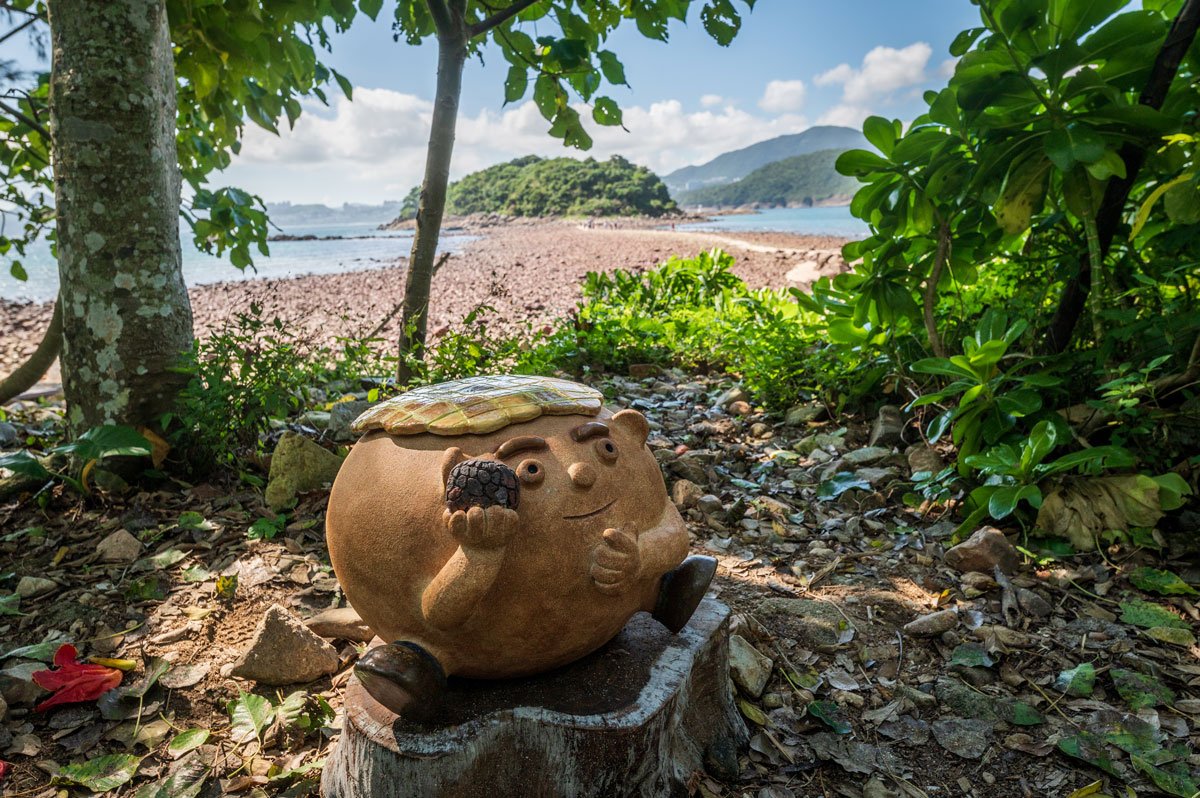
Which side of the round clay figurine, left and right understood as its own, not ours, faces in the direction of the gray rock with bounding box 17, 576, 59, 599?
back

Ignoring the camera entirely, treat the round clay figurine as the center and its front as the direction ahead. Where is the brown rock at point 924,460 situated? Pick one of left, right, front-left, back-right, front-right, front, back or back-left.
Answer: left

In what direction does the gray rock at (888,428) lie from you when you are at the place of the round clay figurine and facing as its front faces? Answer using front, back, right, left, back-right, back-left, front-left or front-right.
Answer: left

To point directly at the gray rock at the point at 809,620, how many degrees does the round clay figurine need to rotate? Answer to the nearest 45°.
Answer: approximately 90° to its left

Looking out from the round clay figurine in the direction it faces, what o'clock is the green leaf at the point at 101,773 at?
The green leaf is roughly at 5 o'clock from the round clay figurine.

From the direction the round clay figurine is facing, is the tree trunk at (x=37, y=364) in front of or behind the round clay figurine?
behind

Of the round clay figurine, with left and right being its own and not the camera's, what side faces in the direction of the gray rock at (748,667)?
left

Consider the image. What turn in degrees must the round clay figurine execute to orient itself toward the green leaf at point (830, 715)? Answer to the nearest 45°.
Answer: approximately 45° to its left

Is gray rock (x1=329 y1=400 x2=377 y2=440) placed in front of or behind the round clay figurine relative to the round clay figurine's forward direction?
behind

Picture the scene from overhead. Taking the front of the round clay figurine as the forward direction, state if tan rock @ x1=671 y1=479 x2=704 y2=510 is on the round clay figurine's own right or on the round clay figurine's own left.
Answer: on the round clay figurine's own left

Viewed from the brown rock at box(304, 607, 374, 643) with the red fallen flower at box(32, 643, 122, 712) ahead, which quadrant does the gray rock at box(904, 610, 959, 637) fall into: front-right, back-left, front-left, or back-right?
back-left

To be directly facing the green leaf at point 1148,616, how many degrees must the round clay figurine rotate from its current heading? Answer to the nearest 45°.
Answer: approximately 45° to its left

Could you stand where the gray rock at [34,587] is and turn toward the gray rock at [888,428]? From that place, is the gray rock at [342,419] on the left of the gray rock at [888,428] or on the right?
left

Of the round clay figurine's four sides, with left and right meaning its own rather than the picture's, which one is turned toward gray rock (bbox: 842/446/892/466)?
left

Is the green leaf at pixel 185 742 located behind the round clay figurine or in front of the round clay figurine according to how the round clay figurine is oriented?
behind

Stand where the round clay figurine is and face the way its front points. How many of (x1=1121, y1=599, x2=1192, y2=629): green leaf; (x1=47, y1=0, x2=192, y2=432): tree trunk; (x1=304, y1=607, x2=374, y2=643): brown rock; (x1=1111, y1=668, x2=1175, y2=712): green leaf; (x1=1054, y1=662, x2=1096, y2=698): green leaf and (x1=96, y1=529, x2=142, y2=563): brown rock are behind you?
3

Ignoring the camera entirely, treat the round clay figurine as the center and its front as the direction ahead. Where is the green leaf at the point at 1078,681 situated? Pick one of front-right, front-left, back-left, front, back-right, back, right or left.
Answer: front-left
